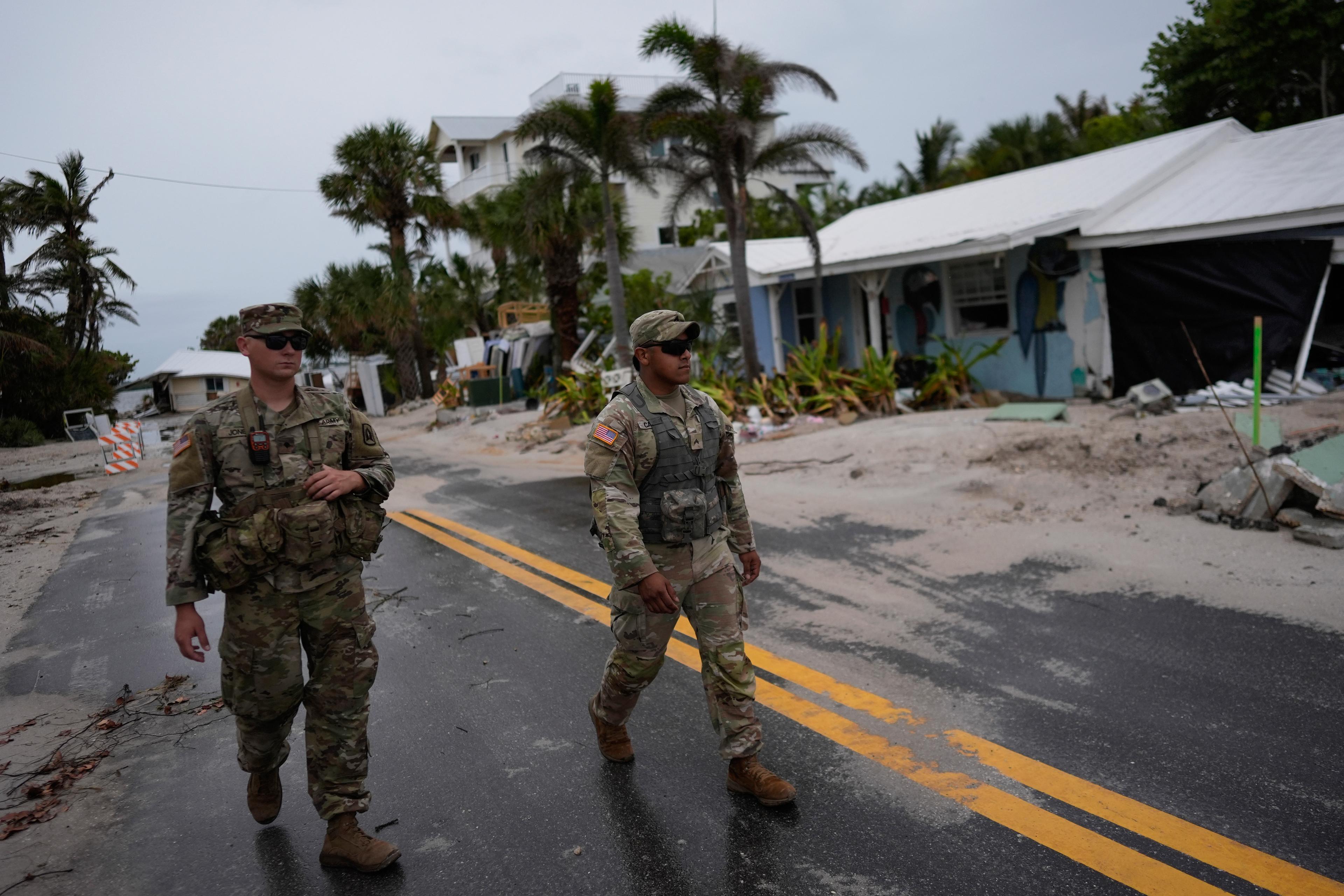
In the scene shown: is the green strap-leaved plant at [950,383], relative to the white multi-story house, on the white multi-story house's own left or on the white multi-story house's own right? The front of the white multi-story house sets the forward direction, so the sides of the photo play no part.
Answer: on the white multi-story house's own left

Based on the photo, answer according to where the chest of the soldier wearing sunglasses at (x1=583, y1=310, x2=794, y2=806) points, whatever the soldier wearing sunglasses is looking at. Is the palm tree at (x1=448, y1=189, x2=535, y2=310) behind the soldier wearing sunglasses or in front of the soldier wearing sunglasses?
behind

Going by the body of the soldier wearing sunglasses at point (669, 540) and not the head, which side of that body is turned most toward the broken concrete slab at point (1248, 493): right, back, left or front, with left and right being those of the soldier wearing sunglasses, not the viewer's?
left

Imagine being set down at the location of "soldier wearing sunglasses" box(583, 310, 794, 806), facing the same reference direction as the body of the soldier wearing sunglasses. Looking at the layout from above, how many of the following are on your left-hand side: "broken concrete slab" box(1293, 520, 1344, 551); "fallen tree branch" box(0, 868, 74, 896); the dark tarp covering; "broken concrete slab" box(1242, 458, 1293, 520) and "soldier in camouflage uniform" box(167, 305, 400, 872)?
3

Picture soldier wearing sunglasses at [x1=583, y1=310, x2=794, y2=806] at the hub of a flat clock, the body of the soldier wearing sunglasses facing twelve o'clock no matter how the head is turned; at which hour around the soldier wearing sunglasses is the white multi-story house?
The white multi-story house is roughly at 7 o'clock from the soldier wearing sunglasses.

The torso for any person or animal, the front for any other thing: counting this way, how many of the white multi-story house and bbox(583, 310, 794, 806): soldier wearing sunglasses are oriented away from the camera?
0

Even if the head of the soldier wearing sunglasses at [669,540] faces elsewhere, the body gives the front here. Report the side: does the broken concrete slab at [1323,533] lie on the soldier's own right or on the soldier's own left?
on the soldier's own left

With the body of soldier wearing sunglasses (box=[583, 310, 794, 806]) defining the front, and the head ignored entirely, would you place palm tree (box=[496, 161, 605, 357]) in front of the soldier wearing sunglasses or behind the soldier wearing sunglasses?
behind

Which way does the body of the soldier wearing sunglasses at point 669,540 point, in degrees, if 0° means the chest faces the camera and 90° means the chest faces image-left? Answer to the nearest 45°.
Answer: approximately 315°

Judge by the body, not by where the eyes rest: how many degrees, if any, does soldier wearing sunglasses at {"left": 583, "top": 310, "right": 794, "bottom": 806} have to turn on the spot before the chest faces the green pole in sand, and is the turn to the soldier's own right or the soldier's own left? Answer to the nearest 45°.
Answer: approximately 90° to the soldier's own left

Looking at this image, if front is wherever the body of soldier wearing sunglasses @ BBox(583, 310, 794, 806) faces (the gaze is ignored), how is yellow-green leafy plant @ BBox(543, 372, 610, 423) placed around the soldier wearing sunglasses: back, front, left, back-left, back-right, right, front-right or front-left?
back-left

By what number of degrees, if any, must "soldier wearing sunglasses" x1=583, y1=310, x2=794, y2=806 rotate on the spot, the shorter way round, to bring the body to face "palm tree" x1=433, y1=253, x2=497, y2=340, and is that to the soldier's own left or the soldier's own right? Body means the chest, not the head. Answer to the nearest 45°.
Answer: approximately 135° to the soldier's own left

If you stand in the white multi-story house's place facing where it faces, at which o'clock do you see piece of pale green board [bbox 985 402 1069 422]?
The piece of pale green board is roughly at 10 o'clock from the white multi-story house.

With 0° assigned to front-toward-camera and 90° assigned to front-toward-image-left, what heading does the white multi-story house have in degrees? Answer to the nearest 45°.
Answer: approximately 45°

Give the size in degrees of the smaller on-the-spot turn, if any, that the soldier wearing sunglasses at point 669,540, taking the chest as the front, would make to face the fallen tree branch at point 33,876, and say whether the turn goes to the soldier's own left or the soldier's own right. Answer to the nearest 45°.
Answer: approximately 135° to the soldier's own right
